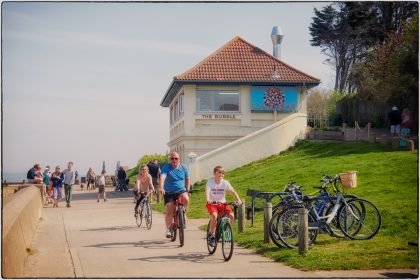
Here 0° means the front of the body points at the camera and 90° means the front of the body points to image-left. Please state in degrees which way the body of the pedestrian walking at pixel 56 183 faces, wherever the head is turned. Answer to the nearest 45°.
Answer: approximately 0°

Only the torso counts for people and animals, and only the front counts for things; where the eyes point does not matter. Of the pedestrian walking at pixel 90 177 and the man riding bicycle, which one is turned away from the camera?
the pedestrian walking

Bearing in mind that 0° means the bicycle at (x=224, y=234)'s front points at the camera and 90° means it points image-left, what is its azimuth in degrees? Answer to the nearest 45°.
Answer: approximately 315°

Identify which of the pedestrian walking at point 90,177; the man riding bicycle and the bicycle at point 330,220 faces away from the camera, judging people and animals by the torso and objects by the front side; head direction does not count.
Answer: the pedestrian walking

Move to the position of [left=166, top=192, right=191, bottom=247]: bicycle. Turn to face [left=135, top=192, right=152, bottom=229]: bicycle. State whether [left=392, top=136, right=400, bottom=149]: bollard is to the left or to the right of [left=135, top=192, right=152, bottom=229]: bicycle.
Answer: right

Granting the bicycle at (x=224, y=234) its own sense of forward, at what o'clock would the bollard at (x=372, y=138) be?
The bollard is roughly at 8 o'clock from the bicycle.

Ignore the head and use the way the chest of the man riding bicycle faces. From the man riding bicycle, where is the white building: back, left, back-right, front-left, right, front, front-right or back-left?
back

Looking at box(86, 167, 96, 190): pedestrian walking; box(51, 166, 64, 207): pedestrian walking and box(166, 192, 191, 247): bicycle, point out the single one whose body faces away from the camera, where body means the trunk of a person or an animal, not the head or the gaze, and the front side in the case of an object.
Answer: box(86, 167, 96, 190): pedestrian walking

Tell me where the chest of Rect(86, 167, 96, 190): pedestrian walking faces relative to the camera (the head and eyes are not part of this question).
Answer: away from the camera

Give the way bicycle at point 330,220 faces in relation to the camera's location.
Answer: facing to the right of the viewer

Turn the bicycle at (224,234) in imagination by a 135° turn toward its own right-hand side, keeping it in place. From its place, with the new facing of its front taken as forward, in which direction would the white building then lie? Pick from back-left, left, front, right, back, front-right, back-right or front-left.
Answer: right

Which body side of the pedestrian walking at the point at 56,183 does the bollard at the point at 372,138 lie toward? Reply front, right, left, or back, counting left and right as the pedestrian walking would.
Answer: left

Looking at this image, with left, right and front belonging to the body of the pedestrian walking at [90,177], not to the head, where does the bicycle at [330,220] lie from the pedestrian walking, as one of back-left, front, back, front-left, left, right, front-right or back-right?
back
